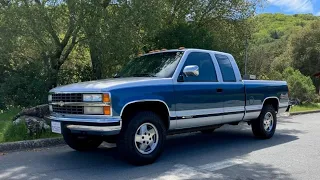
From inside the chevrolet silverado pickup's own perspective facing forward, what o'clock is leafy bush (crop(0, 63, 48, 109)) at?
The leafy bush is roughly at 3 o'clock from the chevrolet silverado pickup.

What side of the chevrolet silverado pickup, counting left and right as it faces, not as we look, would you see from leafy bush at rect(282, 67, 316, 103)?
back

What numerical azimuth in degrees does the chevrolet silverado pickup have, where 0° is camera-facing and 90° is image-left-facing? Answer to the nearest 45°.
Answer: approximately 45°
